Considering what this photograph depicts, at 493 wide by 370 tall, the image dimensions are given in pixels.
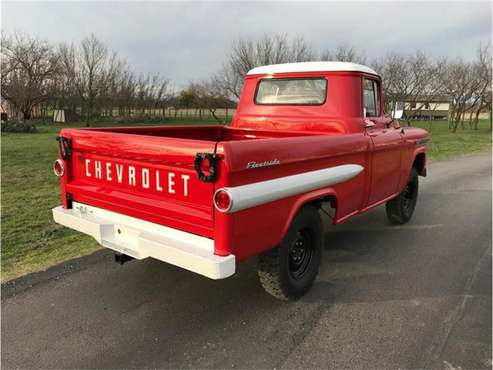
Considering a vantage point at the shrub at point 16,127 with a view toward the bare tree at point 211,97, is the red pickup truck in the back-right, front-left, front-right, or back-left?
back-right

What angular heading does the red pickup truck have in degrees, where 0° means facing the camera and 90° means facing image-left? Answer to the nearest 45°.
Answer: approximately 225°

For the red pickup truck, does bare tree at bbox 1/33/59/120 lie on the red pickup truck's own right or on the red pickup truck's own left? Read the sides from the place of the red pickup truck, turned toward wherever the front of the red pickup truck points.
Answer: on the red pickup truck's own left

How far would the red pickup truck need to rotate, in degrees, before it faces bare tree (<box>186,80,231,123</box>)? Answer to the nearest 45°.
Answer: approximately 45° to its left

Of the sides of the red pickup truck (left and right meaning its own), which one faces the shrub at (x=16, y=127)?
left
